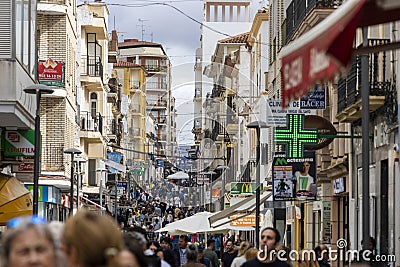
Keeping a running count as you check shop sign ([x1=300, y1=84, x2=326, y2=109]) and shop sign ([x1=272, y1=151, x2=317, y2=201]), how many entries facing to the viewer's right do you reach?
0

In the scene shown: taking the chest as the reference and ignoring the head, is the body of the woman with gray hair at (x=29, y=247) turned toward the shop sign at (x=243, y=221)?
no

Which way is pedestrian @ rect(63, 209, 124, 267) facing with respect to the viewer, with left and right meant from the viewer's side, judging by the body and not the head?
facing away from the viewer and to the left of the viewer

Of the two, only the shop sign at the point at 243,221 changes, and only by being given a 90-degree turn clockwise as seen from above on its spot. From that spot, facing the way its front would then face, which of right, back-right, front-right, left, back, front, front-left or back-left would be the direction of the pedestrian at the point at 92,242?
left

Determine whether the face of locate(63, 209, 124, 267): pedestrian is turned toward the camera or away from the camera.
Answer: away from the camera

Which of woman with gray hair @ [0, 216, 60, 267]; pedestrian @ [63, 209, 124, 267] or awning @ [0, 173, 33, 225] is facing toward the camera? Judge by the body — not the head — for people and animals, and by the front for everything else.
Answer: the woman with gray hair

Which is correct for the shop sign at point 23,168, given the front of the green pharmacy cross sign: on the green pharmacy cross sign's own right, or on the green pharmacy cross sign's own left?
on the green pharmacy cross sign's own right

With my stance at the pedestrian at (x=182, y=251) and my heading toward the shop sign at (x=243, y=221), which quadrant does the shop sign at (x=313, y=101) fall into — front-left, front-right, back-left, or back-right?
front-right

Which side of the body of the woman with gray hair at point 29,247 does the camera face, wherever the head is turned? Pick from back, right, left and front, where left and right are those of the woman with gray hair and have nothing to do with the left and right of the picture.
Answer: front

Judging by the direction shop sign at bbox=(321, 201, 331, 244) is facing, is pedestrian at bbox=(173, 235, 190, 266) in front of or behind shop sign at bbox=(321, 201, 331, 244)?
in front

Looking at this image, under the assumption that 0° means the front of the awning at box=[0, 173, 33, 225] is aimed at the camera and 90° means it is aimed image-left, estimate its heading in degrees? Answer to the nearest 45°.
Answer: approximately 270°

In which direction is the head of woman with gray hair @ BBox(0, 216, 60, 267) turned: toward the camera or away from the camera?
toward the camera
